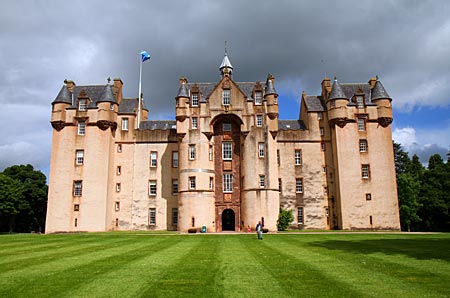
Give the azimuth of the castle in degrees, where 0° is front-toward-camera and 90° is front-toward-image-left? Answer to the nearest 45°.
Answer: approximately 0°
